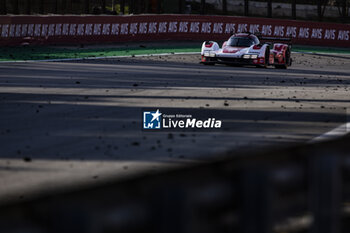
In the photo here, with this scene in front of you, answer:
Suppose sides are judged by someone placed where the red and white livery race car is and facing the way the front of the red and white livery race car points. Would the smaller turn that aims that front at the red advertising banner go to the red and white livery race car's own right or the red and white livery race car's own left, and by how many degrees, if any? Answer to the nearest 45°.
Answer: approximately 135° to the red and white livery race car's own right

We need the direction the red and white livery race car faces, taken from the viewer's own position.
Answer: facing the viewer and to the left of the viewer
